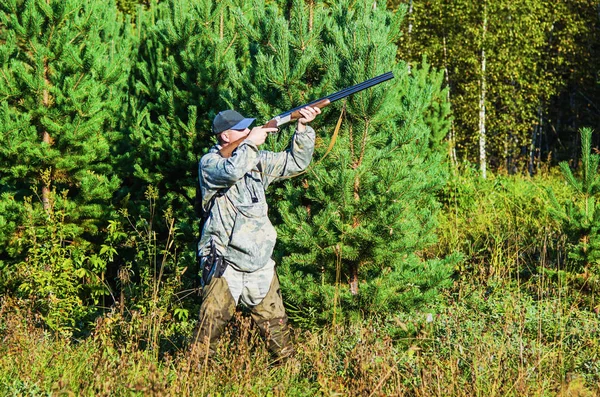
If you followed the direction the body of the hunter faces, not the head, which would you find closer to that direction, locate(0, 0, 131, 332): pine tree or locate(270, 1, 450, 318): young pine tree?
the young pine tree

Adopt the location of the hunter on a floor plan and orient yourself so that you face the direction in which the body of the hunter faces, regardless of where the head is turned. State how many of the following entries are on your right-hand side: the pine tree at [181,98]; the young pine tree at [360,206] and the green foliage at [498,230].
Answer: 0

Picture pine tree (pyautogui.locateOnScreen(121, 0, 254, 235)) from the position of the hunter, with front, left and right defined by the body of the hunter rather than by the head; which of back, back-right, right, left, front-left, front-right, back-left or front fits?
back-left

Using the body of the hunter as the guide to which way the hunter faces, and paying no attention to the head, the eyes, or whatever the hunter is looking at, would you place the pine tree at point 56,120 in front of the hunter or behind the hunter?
behind

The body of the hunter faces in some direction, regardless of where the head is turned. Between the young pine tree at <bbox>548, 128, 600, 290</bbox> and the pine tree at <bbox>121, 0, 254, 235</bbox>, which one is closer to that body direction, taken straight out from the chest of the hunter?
the young pine tree

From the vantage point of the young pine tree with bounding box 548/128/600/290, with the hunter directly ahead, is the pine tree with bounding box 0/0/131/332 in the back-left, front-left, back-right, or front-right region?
front-right

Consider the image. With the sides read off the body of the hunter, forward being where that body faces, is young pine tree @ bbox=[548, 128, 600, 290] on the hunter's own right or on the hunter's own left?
on the hunter's own left

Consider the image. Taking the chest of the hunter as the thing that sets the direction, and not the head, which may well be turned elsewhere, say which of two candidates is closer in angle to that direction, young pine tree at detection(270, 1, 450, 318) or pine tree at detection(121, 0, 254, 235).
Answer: the young pine tree

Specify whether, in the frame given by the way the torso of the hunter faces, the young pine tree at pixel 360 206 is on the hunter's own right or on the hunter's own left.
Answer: on the hunter's own left

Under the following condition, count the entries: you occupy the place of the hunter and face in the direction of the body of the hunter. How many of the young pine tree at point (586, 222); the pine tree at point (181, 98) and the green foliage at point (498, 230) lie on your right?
0

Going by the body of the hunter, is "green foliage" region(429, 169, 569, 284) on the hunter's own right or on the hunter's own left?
on the hunter's own left

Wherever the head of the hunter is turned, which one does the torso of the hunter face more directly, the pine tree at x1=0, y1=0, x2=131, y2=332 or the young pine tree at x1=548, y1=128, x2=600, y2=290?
the young pine tree

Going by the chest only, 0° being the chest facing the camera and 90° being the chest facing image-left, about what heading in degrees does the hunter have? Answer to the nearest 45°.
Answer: approximately 315°
